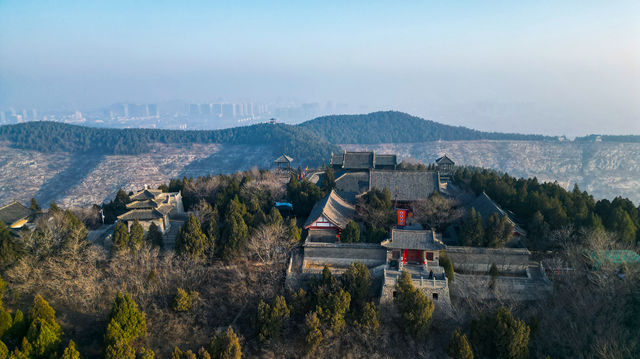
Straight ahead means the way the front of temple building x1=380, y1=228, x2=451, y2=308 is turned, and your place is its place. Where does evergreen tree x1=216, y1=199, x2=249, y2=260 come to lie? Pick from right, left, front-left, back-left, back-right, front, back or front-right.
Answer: right

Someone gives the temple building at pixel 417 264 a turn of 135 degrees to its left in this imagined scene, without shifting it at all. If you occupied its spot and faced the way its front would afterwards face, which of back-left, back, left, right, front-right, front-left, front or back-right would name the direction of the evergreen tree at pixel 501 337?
right

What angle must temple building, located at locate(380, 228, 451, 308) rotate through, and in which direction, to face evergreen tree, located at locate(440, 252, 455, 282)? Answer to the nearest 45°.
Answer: approximately 90° to its left

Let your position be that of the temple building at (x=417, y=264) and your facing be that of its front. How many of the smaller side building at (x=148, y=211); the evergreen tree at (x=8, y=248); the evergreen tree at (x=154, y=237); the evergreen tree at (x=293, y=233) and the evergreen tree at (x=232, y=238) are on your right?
5

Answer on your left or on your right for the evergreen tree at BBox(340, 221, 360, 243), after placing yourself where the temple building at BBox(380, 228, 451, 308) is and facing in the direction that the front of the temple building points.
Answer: on your right

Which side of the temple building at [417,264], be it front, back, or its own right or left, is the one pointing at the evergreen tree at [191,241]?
right

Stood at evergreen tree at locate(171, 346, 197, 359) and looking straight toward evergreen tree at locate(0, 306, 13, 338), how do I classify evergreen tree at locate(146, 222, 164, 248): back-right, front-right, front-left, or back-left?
front-right

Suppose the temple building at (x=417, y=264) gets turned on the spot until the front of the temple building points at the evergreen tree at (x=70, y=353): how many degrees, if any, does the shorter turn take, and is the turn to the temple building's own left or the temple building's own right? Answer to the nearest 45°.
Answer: approximately 45° to the temple building's own right

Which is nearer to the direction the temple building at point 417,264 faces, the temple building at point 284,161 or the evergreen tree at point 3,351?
the evergreen tree

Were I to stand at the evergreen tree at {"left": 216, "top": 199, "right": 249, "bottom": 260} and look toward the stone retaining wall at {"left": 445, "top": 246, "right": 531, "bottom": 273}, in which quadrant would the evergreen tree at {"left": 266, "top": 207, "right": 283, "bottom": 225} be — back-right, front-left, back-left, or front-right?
front-left

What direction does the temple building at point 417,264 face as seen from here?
toward the camera

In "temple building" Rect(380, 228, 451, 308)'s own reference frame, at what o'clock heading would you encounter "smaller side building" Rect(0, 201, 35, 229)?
The smaller side building is roughly at 3 o'clock from the temple building.

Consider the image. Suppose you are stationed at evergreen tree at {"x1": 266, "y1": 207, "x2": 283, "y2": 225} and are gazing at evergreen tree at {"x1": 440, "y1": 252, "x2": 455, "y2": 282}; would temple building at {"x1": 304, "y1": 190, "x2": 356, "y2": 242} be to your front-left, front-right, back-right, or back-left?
front-left

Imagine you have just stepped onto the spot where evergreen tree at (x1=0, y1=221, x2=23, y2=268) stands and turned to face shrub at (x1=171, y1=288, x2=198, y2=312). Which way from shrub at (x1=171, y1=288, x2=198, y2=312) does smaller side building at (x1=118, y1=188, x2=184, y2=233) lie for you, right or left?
left

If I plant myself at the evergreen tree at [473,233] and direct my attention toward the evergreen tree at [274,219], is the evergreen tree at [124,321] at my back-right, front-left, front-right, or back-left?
front-left

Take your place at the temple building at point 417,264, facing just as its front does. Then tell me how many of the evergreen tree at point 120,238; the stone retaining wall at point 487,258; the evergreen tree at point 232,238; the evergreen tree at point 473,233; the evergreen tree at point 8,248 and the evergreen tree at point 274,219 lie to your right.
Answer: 4

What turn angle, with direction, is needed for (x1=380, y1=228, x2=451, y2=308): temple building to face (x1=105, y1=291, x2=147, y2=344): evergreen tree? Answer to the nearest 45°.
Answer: approximately 45° to its right

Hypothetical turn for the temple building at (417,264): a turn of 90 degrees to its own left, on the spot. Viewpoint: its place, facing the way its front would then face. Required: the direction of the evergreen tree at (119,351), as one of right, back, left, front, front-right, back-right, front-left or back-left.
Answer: back-right

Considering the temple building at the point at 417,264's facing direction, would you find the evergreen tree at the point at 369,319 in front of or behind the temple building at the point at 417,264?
in front

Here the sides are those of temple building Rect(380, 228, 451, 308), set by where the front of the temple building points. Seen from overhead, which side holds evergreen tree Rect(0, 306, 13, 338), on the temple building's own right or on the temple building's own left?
on the temple building's own right

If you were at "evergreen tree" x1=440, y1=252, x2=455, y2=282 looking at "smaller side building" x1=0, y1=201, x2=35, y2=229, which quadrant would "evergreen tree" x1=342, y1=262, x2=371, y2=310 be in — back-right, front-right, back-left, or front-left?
front-left

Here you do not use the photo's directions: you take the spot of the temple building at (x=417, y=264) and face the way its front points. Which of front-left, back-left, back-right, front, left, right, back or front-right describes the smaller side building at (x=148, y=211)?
right

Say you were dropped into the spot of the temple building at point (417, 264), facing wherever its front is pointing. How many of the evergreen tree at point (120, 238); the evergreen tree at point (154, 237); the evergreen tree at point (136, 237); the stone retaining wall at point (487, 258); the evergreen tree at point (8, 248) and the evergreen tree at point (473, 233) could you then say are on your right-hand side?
4

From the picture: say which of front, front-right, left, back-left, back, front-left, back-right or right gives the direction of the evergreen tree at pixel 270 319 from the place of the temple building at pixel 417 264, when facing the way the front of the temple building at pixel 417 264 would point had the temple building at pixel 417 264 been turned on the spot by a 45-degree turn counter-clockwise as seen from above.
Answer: right
